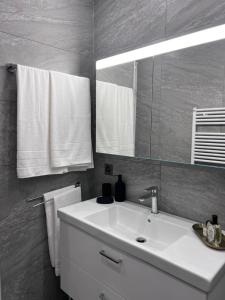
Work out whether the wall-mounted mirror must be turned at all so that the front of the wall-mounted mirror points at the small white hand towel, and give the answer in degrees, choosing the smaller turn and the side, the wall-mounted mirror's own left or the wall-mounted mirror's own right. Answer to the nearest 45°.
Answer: approximately 45° to the wall-mounted mirror's own right

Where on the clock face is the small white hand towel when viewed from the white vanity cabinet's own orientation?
The small white hand towel is roughly at 3 o'clock from the white vanity cabinet.

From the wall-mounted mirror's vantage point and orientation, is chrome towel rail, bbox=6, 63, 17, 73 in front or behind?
in front

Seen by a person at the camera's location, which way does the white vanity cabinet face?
facing the viewer and to the left of the viewer

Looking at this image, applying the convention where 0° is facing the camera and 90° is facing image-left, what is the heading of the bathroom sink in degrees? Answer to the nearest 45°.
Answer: approximately 45°
